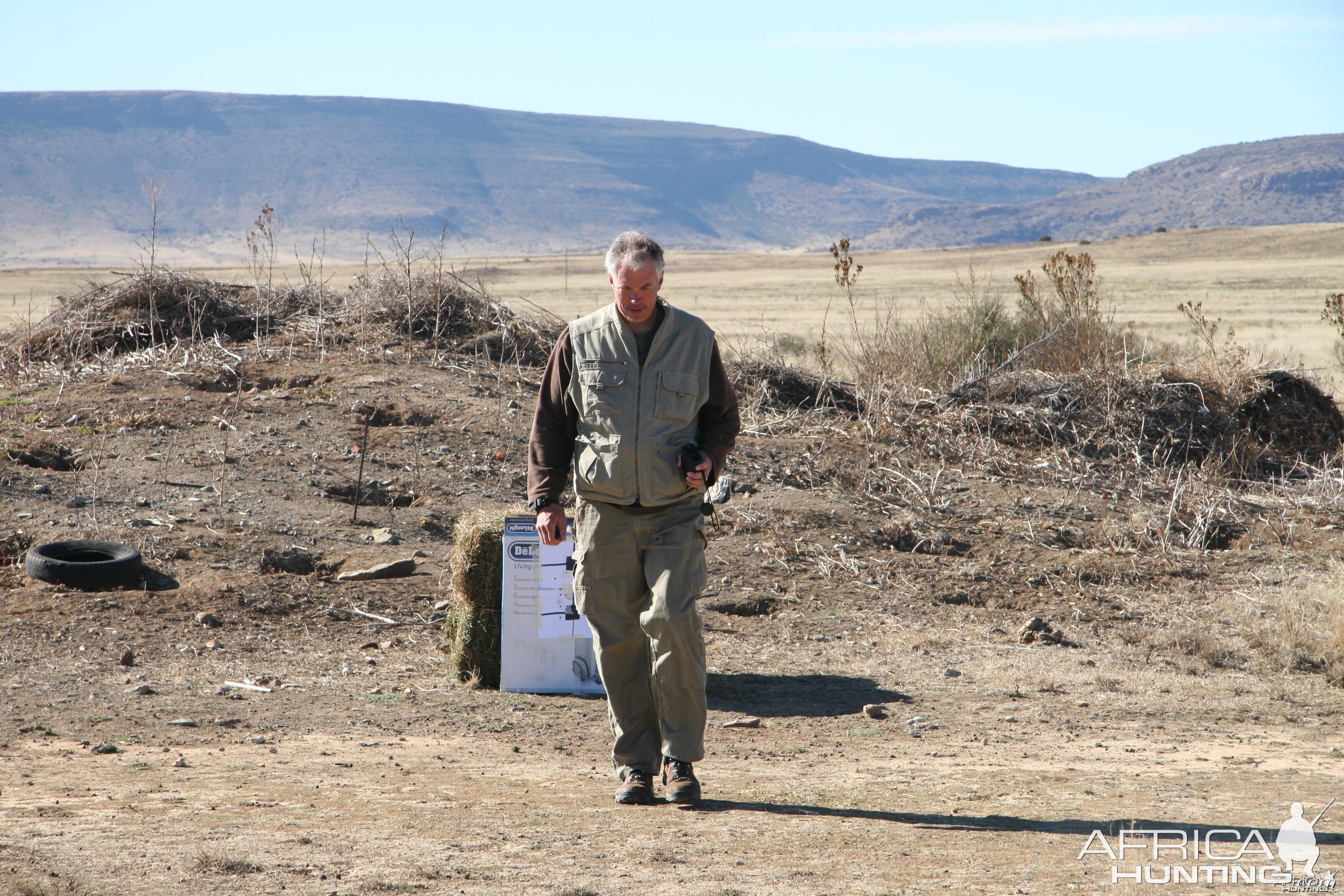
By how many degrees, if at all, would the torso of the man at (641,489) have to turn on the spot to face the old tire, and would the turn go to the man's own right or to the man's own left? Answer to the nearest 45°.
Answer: approximately 135° to the man's own right

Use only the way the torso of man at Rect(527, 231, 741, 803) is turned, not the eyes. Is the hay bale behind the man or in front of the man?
behind

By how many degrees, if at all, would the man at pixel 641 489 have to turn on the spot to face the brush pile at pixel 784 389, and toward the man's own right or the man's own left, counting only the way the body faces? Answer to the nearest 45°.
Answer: approximately 180°

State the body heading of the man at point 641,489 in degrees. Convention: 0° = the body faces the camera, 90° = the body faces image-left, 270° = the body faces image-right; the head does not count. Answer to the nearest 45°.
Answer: approximately 0°

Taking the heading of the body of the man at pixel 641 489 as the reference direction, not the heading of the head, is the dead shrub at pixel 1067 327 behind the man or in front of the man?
behind

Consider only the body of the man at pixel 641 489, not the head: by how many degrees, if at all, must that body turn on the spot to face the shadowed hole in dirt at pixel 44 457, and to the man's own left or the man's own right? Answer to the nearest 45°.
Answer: approximately 135° to the man's own right
